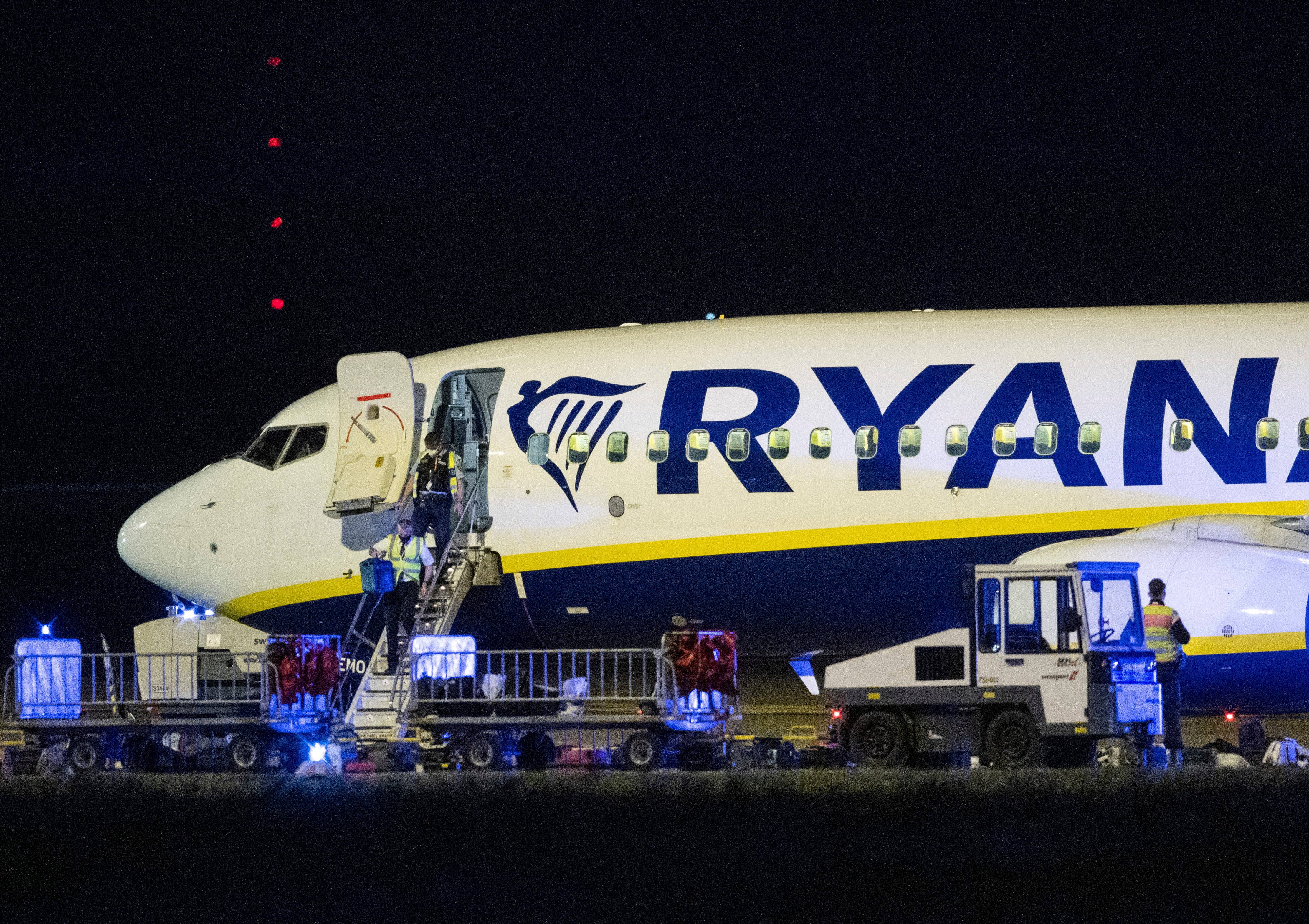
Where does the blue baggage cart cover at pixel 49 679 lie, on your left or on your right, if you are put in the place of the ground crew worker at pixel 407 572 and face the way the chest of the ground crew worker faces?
on your right

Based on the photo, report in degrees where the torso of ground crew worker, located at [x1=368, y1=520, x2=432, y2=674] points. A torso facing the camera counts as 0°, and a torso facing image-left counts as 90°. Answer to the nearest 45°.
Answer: approximately 0°

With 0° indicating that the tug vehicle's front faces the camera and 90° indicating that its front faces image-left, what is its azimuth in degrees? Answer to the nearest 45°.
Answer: approximately 315°

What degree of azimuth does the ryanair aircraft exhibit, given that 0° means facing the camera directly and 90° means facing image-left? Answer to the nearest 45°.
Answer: approximately 90°

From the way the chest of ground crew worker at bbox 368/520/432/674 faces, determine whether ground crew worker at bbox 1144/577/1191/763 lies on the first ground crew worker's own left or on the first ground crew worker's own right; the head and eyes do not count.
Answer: on the first ground crew worker's own left

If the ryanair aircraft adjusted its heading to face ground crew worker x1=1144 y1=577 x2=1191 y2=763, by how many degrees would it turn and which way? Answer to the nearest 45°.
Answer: approximately 135° to its left

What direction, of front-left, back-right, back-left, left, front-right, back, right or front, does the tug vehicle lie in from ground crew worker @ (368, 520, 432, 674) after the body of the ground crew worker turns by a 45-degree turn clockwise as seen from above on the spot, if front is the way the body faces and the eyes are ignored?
left

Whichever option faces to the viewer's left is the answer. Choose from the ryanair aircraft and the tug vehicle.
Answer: the ryanair aircraft
